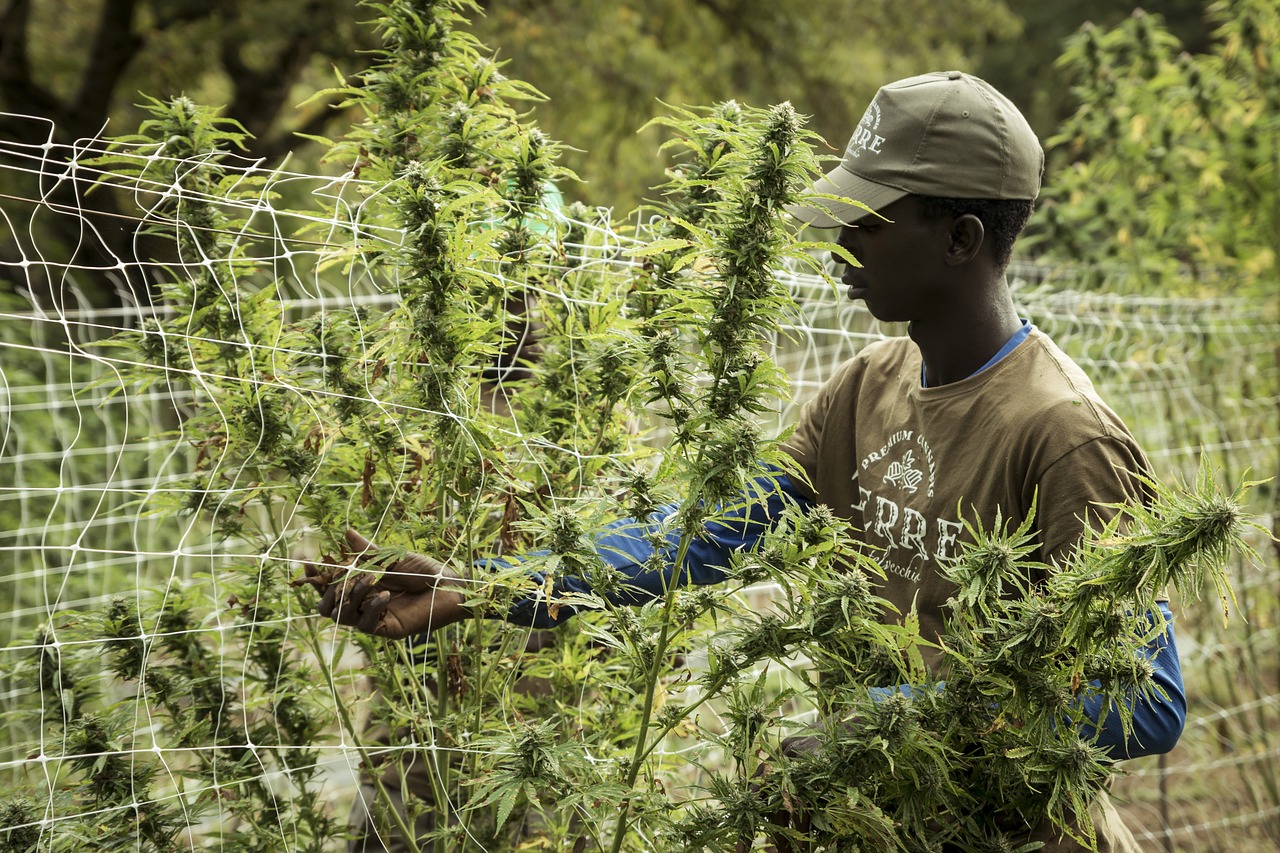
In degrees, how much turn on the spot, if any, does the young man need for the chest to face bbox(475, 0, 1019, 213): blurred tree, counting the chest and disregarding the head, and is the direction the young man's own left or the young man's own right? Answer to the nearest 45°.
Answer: approximately 135° to the young man's own right

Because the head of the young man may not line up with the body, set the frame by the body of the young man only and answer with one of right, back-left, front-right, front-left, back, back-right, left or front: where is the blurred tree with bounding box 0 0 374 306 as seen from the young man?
right

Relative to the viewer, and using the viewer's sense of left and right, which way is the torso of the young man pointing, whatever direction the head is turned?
facing the viewer and to the left of the viewer

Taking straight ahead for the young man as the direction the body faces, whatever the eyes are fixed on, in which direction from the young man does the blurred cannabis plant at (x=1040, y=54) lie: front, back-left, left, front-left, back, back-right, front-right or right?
back-right

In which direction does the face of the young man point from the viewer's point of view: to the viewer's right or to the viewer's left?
to the viewer's left

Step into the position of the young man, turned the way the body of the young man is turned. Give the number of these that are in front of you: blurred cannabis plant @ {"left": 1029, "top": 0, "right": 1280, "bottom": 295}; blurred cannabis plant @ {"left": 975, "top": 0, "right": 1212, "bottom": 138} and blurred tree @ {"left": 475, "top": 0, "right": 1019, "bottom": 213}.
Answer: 0

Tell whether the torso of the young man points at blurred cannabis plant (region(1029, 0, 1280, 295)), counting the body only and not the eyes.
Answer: no
